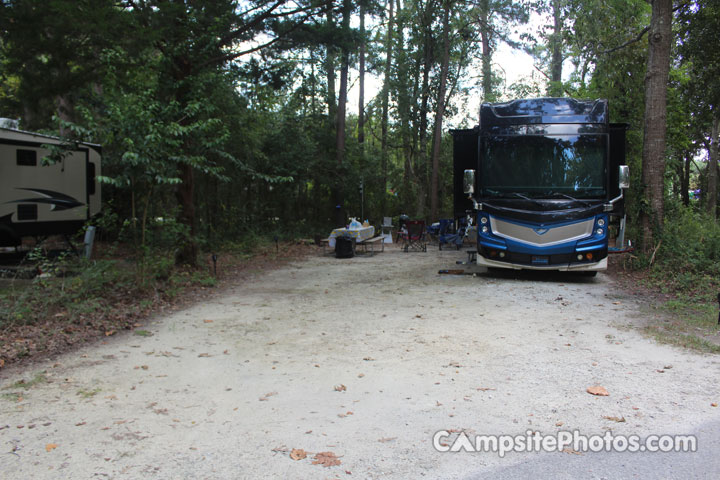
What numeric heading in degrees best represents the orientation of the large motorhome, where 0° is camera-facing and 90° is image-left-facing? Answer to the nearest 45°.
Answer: approximately 0°

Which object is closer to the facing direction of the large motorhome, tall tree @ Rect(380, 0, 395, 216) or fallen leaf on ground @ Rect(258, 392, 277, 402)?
the fallen leaf on ground

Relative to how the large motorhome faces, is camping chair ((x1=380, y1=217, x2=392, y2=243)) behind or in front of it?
behind

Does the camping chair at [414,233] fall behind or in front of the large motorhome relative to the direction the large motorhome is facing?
behind

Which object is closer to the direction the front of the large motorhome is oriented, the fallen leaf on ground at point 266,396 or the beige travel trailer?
the fallen leaf on ground

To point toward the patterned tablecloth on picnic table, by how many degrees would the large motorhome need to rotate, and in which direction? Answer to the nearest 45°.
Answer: approximately 135° to its right

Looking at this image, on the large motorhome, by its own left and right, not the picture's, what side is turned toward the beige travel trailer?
right

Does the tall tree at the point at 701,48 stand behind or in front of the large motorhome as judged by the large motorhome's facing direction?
behind

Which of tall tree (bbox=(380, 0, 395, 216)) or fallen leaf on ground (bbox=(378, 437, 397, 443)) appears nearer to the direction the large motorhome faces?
the fallen leaf on ground
